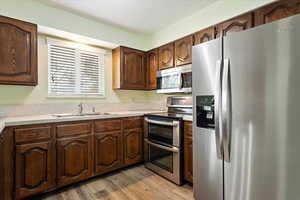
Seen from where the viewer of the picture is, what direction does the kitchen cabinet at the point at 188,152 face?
facing the viewer and to the left of the viewer

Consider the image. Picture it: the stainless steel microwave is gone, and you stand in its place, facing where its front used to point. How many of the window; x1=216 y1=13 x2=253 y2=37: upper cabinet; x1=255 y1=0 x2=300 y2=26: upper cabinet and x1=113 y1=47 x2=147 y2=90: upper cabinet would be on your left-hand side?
2

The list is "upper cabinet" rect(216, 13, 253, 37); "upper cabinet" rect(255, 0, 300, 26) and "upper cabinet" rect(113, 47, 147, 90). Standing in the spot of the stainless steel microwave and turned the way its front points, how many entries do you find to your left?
2

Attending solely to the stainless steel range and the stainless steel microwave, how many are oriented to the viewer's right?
0

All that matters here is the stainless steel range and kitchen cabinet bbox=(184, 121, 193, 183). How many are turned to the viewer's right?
0

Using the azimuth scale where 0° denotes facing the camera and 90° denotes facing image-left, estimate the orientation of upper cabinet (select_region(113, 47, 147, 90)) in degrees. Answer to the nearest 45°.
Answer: approximately 315°
